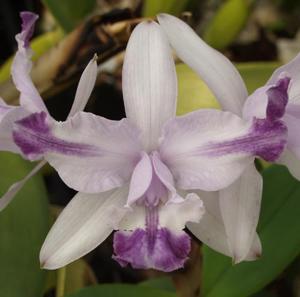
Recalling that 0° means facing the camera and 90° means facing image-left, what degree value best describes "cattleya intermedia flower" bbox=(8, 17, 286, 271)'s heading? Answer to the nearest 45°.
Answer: approximately 0°
